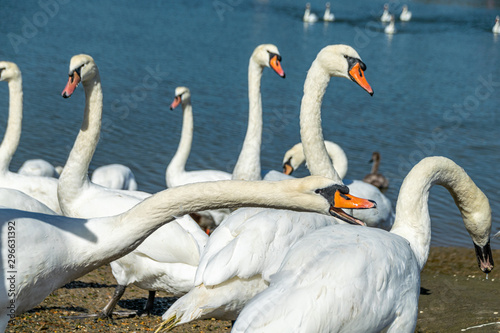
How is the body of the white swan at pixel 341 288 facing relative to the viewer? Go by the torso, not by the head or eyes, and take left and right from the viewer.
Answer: facing to the right of the viewer

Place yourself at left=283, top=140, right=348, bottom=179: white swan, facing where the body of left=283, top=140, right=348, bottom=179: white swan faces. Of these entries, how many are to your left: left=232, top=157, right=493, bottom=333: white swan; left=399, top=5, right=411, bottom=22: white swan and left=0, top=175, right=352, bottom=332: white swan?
2

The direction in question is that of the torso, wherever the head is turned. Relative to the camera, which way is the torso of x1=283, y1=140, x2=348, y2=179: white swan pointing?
to the viewer's left

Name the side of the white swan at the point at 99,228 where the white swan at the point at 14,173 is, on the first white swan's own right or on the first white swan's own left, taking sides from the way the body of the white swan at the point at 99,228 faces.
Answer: on the first white swan's own left

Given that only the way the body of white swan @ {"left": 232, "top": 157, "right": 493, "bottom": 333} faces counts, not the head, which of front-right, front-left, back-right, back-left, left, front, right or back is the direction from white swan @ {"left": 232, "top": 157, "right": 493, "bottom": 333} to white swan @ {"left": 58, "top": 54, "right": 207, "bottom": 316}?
back-left

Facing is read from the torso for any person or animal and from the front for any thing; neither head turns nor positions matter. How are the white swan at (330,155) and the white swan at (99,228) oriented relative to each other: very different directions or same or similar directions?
very different directions

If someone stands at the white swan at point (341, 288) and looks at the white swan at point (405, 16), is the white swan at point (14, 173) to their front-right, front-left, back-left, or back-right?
front-left

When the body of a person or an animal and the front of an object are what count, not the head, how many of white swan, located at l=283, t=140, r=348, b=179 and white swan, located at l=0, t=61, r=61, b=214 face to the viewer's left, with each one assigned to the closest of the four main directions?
2

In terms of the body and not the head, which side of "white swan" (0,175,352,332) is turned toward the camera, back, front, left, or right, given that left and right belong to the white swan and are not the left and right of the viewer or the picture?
right

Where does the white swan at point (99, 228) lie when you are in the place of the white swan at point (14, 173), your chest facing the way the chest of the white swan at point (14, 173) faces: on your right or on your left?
on your left

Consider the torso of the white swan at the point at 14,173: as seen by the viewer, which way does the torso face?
to the viewer's left

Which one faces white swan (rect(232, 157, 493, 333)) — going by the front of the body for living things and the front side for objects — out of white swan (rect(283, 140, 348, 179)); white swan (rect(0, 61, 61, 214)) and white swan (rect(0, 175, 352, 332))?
white swan (rect(0, 175, 352, 332))

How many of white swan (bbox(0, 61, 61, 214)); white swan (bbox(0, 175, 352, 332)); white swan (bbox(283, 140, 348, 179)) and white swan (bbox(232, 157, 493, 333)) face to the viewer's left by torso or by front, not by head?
2

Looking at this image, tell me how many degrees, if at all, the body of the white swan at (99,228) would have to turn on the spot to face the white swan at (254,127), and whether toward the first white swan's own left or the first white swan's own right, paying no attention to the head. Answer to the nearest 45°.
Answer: approximately 90° to the first white swan's own left

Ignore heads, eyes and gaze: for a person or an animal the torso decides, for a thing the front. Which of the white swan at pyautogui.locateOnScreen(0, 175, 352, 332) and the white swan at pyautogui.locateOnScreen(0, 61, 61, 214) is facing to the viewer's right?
the white swan at pyautogui.locateOnScreen(0, 175, 352, 332)

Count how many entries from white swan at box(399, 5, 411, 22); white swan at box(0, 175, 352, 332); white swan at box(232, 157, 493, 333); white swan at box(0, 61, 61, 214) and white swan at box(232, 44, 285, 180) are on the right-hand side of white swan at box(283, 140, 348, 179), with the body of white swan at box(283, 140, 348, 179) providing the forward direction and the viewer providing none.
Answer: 1
